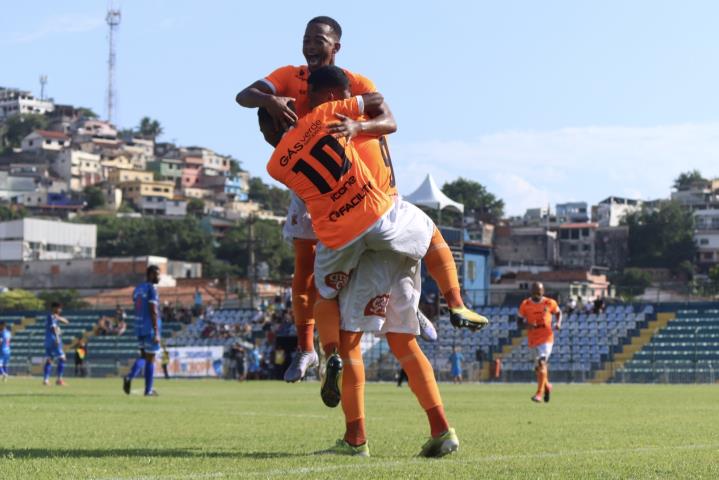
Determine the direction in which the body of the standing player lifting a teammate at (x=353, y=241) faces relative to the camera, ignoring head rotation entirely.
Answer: away from the camera

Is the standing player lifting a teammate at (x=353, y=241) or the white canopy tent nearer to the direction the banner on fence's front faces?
the standing player lifting a teammate

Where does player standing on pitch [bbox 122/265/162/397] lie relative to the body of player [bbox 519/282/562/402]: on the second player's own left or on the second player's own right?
on the second player's own right

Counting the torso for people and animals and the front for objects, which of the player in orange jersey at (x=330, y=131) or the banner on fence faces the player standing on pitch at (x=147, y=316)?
the banner on fence
